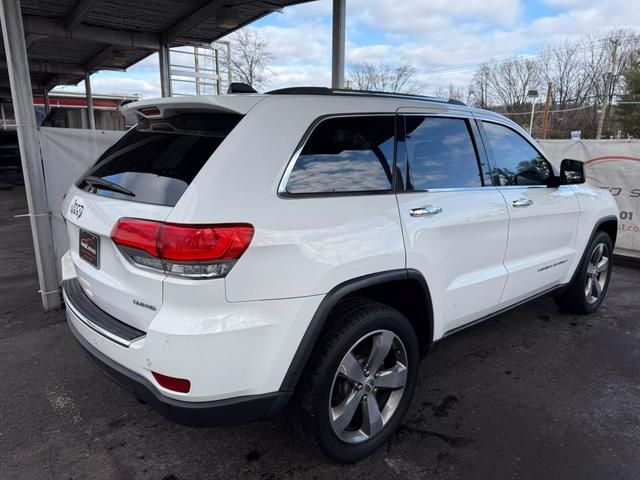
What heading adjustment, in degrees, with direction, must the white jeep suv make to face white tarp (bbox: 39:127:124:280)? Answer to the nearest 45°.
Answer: approximately 90° to its left

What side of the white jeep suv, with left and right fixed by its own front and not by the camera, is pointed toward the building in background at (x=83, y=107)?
left

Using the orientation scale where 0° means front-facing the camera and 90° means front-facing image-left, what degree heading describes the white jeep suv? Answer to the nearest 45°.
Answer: approximately 225°

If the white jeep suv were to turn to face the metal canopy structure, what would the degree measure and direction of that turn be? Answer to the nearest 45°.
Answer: approximately 90° to its left

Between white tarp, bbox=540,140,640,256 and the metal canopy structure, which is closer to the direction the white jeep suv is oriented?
the white tarp

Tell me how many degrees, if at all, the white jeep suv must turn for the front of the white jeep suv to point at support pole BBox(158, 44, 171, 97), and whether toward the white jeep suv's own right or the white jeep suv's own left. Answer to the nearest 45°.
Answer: approximately 90° to the white jeep suv's own left

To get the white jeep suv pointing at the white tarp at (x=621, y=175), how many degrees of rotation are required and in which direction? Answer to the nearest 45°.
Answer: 0° — it already faces it

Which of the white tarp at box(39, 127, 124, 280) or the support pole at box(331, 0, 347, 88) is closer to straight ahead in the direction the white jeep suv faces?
the support pole

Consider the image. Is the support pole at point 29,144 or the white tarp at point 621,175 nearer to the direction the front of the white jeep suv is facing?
the white tarp

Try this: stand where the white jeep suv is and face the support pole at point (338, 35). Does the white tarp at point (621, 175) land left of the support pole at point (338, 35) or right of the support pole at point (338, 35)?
right
